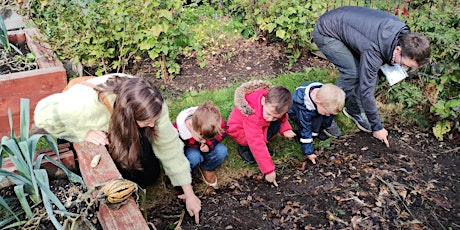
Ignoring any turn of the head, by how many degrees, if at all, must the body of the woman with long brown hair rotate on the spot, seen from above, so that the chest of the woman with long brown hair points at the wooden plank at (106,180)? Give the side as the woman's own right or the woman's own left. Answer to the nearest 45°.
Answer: approximately 45° to the woman's own right

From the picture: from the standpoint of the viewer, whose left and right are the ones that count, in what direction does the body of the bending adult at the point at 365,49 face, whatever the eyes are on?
facing to the right of the viewer

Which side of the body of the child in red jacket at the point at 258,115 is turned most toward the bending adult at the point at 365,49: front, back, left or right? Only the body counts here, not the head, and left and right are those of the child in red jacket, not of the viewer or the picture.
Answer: left

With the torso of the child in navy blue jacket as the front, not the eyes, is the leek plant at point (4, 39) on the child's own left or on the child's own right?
on the child's own right

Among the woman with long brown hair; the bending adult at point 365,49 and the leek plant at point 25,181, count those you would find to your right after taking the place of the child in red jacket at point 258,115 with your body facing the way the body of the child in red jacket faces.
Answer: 2

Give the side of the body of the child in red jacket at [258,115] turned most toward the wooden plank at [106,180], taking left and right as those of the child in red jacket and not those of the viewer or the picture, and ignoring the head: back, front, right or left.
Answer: right

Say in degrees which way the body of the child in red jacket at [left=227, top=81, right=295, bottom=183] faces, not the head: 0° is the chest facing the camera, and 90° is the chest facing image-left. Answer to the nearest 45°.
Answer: approximately 315°

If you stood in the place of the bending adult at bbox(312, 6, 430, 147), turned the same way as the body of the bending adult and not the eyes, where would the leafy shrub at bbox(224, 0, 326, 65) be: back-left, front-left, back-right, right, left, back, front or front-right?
back-left

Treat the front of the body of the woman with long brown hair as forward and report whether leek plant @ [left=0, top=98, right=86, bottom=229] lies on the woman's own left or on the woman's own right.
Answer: on the woman's own right

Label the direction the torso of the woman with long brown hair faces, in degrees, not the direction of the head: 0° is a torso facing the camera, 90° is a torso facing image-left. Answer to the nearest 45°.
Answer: approximately 315°
